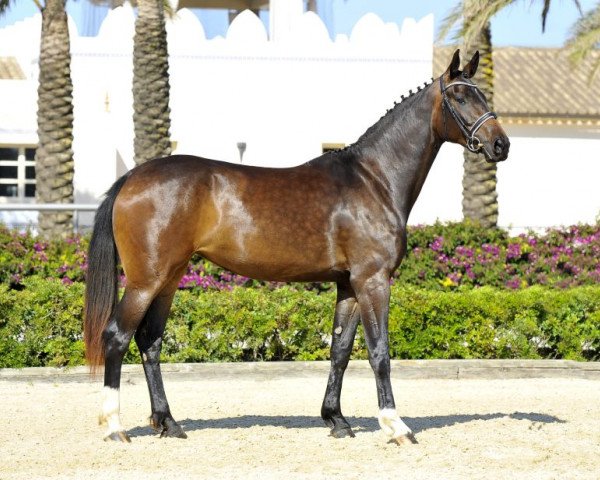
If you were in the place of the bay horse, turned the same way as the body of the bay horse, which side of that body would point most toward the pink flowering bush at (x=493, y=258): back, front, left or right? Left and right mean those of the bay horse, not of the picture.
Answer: left

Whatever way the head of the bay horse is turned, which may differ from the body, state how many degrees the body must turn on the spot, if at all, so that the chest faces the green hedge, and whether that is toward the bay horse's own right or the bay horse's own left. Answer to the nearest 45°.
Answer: approximately 90° to the bay horse's own left

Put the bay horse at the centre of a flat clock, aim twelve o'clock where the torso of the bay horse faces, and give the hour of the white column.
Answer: The white column is roughly at 9 o'clock from the bay horse.

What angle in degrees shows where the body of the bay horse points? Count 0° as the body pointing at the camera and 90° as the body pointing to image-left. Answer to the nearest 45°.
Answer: approximately 270°

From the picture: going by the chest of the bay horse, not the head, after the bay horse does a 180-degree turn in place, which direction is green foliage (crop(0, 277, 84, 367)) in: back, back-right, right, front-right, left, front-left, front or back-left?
front-right

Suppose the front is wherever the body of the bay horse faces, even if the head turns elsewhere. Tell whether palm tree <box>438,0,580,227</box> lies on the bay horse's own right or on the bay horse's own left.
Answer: on the bay horse's own left
